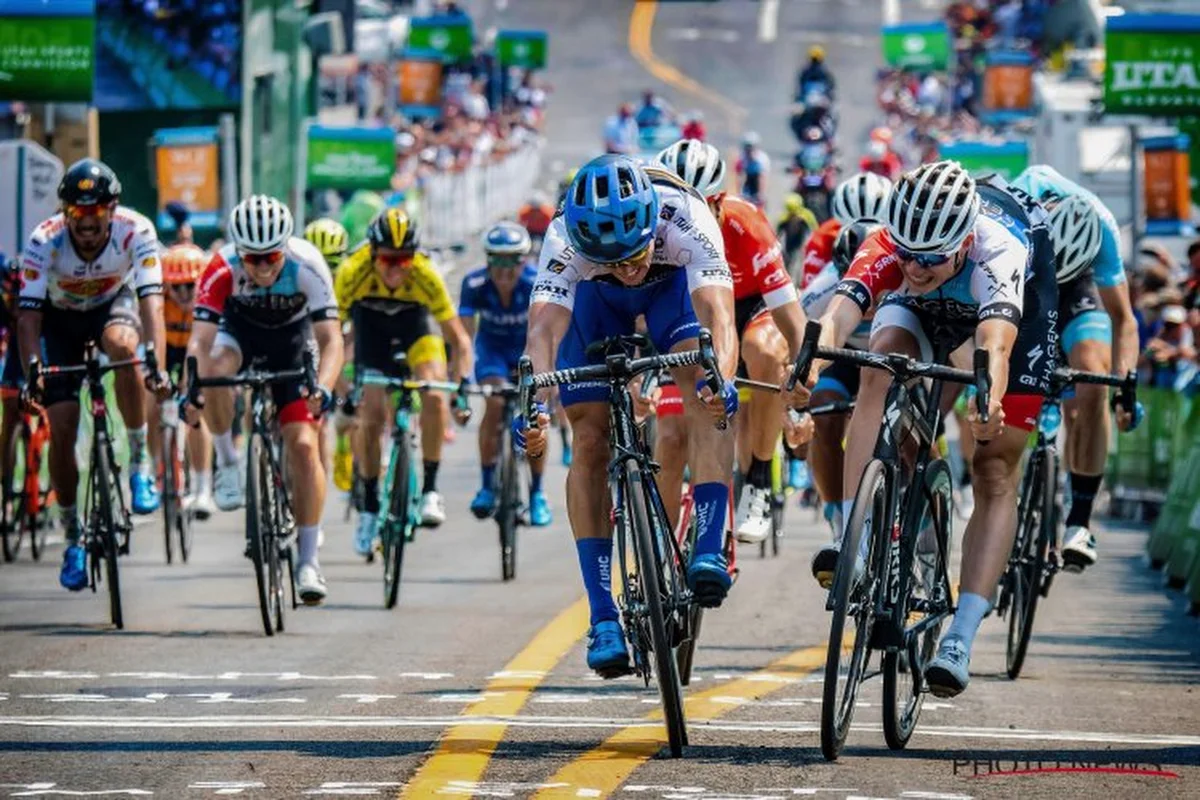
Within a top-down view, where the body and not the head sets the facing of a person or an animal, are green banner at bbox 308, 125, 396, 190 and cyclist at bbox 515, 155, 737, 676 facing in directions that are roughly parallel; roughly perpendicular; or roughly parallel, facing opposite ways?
roughly parallel

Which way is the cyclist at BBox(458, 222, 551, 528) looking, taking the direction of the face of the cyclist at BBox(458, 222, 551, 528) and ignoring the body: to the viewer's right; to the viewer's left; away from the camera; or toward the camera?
toward the camera

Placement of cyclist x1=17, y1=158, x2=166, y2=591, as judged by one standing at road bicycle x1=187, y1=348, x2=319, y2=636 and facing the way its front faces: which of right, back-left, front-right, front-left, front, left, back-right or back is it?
back-right

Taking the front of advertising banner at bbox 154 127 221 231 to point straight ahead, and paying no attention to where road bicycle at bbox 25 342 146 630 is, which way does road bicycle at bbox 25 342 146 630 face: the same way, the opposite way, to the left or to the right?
the same way

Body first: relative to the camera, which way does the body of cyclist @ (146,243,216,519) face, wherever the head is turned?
toward the camera

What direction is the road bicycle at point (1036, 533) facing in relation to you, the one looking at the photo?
facing the viewer

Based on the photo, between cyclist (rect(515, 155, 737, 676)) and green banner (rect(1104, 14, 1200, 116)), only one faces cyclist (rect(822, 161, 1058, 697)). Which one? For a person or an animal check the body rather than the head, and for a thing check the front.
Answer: the green banner

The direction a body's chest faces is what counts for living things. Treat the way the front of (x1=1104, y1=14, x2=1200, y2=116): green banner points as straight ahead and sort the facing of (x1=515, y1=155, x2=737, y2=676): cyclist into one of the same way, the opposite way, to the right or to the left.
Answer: the same way

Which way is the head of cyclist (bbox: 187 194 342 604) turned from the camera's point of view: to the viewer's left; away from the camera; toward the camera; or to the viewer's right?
toward the camera

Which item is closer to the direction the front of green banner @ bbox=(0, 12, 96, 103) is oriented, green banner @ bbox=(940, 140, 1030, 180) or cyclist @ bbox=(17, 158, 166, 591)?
the cyclist

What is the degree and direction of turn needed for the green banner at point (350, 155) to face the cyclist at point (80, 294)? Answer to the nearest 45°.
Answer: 0° — it already faces them

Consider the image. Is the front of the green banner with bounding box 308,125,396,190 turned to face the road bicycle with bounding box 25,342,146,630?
yes

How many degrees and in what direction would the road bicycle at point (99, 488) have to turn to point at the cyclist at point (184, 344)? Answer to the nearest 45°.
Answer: approximately 180°

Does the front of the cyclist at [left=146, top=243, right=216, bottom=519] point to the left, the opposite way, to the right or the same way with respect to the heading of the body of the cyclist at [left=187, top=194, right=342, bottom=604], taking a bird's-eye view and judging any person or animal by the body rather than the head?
the same way

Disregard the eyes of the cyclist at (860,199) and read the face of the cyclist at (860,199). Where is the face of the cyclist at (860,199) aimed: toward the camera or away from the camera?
toward the camera

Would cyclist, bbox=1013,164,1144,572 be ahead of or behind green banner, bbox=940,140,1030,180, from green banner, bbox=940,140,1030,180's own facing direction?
ahead

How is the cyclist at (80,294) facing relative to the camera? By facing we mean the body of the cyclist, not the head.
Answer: toward the camera

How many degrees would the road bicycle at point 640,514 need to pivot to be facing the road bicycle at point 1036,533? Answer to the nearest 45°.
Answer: approximately 135° to its left
